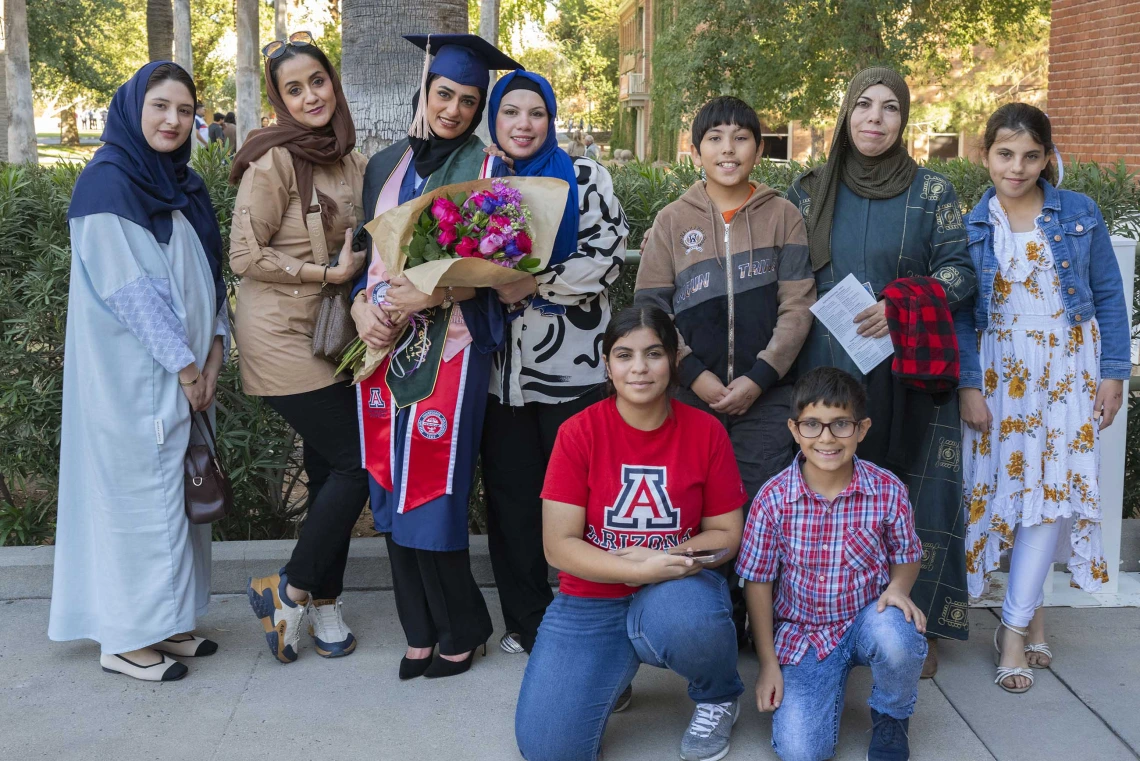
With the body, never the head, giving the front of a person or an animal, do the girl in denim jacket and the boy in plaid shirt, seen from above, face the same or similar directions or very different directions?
same or similar directions

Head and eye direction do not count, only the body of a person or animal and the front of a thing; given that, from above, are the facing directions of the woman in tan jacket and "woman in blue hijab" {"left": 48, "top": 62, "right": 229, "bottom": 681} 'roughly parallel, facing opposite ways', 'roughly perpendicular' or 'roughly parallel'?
roughly parallel

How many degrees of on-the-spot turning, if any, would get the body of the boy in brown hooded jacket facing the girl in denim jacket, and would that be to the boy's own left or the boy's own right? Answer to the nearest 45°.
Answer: approximately 90° to the boy's own left

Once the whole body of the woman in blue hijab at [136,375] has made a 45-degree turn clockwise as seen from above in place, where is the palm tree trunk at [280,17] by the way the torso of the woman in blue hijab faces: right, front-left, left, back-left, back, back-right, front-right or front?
back

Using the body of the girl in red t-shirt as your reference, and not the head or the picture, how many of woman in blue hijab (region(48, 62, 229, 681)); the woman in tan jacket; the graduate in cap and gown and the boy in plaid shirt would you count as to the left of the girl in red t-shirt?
1

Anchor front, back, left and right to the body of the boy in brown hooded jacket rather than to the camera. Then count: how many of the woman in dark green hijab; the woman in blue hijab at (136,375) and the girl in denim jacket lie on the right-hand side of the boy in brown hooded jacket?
1

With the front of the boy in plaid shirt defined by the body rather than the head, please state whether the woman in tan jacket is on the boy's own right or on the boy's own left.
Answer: on the boy's own right

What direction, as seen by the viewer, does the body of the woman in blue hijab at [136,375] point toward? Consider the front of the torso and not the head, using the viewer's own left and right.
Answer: facing the viewer and to the right of the viewer

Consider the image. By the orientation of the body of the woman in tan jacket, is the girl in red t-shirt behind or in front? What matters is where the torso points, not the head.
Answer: in front

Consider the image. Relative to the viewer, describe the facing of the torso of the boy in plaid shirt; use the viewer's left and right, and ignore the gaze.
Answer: facing the viewer

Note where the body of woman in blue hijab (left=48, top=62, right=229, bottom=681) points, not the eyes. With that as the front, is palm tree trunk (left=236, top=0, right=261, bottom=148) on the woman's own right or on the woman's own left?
on the woman's own left

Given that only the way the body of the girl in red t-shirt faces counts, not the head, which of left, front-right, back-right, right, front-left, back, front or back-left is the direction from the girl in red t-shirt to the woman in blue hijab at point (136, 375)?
right

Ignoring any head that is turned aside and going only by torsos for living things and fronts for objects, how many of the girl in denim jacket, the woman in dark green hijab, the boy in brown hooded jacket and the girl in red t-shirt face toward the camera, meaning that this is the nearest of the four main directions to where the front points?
4

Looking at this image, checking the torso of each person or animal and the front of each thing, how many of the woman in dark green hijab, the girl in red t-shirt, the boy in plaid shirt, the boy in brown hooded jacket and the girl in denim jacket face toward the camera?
5

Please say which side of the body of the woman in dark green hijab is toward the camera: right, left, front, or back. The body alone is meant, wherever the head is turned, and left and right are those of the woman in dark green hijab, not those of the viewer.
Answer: front

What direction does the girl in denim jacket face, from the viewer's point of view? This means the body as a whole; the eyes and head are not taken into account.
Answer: toward the camera
